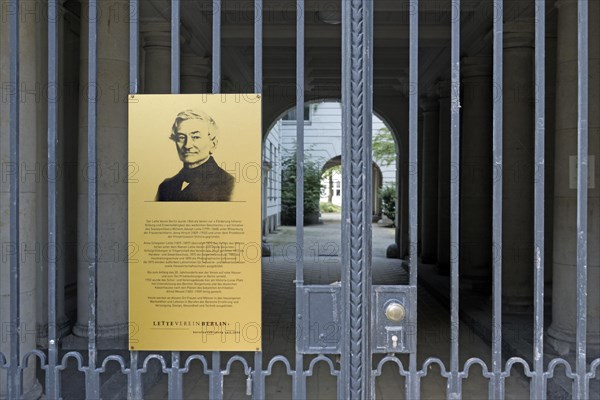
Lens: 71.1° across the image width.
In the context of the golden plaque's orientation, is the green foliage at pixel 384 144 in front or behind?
behind

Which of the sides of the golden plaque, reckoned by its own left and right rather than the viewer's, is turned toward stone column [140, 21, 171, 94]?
back

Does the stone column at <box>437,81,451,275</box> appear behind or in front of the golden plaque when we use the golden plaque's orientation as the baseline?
behind

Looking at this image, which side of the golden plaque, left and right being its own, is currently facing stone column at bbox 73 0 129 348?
back

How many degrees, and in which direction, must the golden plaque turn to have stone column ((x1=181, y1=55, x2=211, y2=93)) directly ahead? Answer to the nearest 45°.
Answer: approximately 180°

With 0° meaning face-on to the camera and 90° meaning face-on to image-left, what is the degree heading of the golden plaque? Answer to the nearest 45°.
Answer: approximately 0°

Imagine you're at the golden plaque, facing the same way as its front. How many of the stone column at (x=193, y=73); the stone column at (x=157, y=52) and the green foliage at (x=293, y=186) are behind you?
3

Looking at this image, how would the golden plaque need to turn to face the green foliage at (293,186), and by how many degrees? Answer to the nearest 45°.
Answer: approximately 180°

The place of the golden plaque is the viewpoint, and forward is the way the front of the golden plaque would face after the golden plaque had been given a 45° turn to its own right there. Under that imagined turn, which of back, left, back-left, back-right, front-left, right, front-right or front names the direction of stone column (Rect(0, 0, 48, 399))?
right
